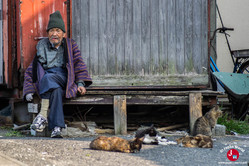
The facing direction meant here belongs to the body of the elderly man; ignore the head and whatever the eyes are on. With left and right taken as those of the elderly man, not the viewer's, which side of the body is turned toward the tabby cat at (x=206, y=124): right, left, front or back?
left

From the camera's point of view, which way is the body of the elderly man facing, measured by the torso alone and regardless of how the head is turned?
toward the camera

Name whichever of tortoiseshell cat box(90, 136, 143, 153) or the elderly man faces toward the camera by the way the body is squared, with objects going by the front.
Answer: the elderly man

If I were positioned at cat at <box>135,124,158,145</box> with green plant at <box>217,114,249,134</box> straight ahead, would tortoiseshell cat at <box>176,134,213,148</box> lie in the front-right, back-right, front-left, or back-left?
front-right

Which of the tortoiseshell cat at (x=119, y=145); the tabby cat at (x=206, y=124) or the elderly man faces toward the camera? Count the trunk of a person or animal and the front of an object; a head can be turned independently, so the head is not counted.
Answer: the elderly man

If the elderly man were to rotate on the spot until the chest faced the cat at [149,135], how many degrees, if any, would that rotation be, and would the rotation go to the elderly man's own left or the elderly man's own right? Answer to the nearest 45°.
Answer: approximately 45° to the elderly man's own left
